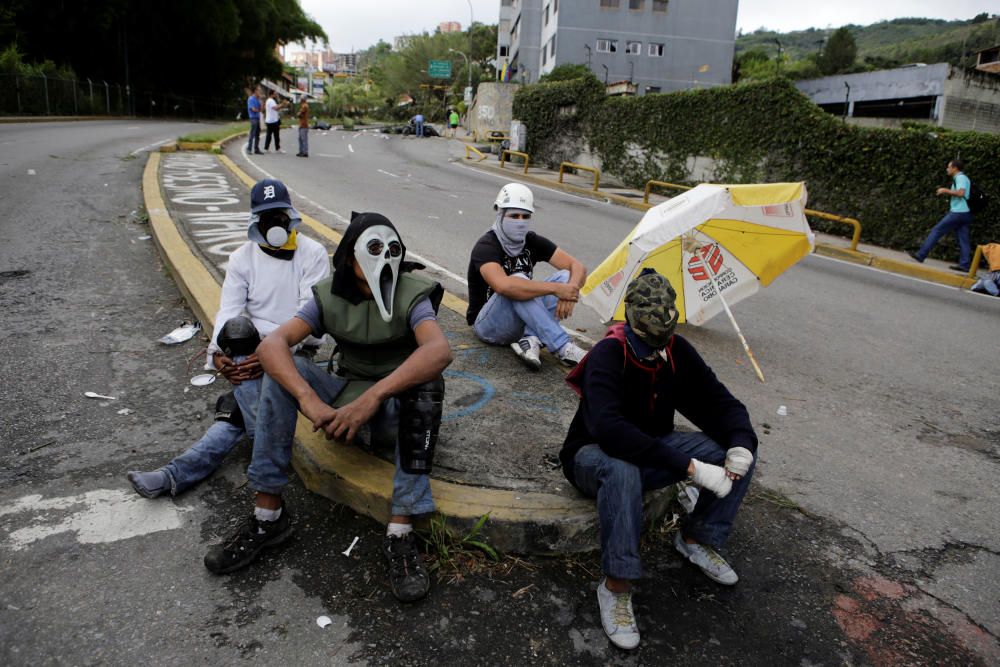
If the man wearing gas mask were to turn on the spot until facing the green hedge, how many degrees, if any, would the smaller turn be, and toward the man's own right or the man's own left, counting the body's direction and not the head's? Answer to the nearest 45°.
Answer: approximately 135° to the man's own left

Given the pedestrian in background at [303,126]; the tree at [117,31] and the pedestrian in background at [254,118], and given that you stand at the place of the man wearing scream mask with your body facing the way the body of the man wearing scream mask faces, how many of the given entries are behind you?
3

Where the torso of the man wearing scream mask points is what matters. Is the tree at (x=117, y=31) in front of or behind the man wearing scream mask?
behind

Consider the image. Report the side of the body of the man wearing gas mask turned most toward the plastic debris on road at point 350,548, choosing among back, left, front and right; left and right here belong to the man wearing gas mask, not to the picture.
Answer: front

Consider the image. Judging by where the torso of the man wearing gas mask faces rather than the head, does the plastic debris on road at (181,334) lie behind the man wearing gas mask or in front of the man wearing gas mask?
behind

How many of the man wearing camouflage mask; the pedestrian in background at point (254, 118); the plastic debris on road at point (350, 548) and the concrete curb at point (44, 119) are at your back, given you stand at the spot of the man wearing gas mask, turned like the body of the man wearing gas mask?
2

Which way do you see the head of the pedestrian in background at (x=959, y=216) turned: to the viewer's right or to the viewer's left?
to the viewer's left

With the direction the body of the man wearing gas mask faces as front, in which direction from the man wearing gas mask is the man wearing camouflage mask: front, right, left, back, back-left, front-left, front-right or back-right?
front-left

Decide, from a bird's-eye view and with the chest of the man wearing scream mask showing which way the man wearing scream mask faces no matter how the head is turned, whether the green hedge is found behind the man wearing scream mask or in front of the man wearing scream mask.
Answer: behind

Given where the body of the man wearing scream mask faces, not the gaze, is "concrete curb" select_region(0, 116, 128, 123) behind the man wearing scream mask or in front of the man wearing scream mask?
behind

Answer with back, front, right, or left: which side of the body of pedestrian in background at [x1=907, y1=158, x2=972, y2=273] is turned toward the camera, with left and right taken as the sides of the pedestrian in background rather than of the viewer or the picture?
left

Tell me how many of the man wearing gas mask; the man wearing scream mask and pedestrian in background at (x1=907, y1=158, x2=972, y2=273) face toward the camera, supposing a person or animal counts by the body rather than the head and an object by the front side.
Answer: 2

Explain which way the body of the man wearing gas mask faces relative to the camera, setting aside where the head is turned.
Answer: toward the camera

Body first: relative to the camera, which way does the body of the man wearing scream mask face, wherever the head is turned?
toward the camera
